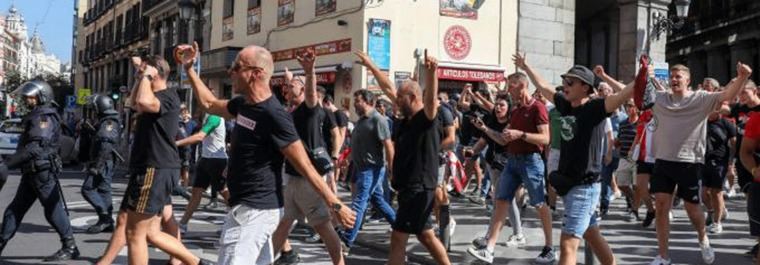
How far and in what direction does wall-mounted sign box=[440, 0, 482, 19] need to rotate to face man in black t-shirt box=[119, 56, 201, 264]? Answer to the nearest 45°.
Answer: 0° — it already faces them

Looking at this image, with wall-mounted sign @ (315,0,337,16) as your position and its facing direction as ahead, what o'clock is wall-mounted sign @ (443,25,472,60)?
wall-mounted sign @ (443,25,472,60) is roughly at 8 o'clock from wall-mounted sign @ (315,0,337,16).

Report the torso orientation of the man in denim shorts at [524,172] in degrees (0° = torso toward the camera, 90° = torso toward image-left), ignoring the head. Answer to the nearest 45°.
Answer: approximately 45°

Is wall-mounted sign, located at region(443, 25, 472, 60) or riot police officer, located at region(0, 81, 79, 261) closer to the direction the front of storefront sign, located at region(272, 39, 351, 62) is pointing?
the riot police officer

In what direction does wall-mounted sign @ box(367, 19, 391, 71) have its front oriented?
toward the camera

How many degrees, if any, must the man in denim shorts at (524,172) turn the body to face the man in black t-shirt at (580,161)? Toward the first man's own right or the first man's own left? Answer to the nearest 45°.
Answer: approximately 45° to the first man's own left

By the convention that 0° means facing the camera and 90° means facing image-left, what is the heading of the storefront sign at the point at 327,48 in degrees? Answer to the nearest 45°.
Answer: approximately 45°

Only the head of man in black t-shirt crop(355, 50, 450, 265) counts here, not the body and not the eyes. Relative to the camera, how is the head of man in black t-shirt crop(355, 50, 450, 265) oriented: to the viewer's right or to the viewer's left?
to the viewer's left

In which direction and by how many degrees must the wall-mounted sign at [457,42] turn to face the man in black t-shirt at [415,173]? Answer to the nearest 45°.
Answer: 0° — it already faces them

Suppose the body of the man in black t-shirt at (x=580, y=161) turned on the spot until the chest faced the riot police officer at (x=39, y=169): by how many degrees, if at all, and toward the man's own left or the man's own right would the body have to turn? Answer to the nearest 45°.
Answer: approximately 45° to the man's own right

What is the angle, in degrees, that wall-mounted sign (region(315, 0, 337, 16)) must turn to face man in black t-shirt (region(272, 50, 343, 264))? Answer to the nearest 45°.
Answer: approximately 45° to its left
